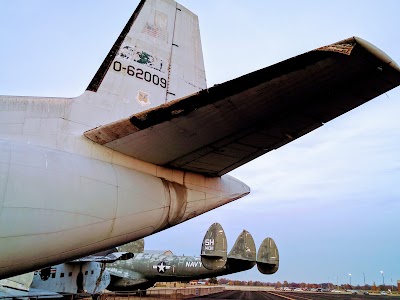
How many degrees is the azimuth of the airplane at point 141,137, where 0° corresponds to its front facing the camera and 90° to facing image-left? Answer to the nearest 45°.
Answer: approximately 45°

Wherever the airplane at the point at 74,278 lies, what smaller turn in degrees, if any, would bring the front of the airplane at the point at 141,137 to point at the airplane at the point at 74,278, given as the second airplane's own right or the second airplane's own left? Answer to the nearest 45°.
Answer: approximately 135° to the second airplane's own right

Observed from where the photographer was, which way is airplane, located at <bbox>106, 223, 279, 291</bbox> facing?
facing away from the viewer and to the left of the viewer
